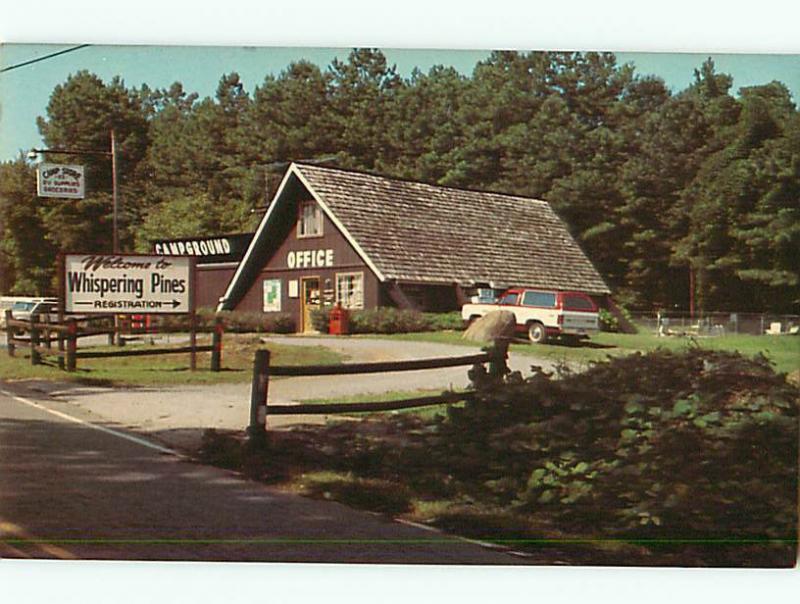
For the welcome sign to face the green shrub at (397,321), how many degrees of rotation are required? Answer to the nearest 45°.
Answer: approximately 90° to its left

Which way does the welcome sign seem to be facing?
toward the camera

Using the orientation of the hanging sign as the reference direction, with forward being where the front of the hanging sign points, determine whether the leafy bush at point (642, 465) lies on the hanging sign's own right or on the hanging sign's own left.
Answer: on the hanging sign's own left

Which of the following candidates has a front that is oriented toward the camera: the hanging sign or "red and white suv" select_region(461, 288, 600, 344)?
the hanging sign

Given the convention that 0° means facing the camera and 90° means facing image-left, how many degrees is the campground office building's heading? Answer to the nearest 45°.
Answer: approximately 45°

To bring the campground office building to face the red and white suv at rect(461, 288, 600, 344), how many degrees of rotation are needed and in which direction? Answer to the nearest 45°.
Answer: approximately 135° to its left

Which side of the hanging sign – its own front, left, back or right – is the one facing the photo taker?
front

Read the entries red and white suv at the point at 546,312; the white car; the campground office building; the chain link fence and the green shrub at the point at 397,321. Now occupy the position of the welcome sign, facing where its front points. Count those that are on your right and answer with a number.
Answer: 1

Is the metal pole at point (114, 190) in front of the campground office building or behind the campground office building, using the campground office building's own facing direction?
in front

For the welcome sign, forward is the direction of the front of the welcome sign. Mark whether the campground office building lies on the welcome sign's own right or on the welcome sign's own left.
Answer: on the welcome sign's own left

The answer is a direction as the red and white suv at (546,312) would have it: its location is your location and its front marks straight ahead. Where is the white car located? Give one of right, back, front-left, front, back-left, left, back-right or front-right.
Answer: front-left

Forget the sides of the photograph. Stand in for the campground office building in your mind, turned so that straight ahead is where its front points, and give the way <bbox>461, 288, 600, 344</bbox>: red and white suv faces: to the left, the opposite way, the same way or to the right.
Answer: to the right

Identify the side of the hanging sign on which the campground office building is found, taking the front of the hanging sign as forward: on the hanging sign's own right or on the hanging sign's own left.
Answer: on the hanging sign's own left

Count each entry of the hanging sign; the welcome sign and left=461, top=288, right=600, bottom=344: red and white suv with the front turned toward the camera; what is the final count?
2

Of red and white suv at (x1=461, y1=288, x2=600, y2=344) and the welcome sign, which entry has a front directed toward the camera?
the welcome sign
